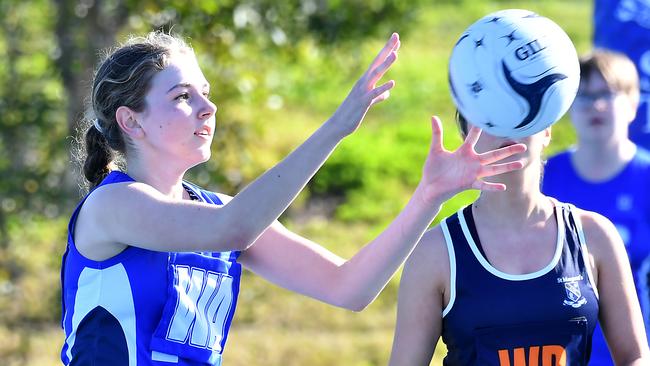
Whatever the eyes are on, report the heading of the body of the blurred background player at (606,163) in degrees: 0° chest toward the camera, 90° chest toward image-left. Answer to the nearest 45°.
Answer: approximately 0°
